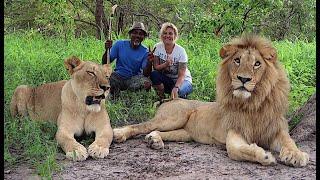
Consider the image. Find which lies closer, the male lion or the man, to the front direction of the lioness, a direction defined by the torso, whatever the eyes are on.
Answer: the male lion

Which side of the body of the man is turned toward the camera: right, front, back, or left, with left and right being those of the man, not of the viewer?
front

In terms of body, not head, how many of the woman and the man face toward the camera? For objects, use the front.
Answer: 2

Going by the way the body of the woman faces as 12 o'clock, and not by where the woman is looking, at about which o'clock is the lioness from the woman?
The lioness is roughly at 1 o'clock from the woman.

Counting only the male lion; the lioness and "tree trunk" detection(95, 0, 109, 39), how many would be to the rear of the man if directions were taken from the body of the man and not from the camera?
1

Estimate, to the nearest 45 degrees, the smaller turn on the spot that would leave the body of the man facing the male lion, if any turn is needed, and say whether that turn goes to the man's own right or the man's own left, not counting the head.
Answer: approximately 45° to the man's own left

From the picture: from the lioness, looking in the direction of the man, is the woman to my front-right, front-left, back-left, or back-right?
front-right

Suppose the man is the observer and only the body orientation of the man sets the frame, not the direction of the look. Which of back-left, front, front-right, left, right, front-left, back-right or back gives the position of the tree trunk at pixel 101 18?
back

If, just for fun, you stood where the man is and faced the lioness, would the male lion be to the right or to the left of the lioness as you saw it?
left

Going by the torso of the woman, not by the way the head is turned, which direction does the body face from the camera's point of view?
toward the camera

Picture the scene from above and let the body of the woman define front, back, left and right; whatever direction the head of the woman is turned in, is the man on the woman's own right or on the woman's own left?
on the woman's own right

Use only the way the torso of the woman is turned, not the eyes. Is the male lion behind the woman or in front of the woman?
in front

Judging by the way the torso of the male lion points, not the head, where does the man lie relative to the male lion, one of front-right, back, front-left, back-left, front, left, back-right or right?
back

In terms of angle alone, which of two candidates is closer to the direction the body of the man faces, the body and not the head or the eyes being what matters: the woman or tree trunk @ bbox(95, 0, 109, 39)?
the woman

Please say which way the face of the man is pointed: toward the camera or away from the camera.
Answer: toward the camera

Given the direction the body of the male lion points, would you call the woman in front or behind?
behind

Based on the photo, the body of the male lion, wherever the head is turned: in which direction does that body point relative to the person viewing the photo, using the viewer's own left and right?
facing the viewer and to the right of the viewer
